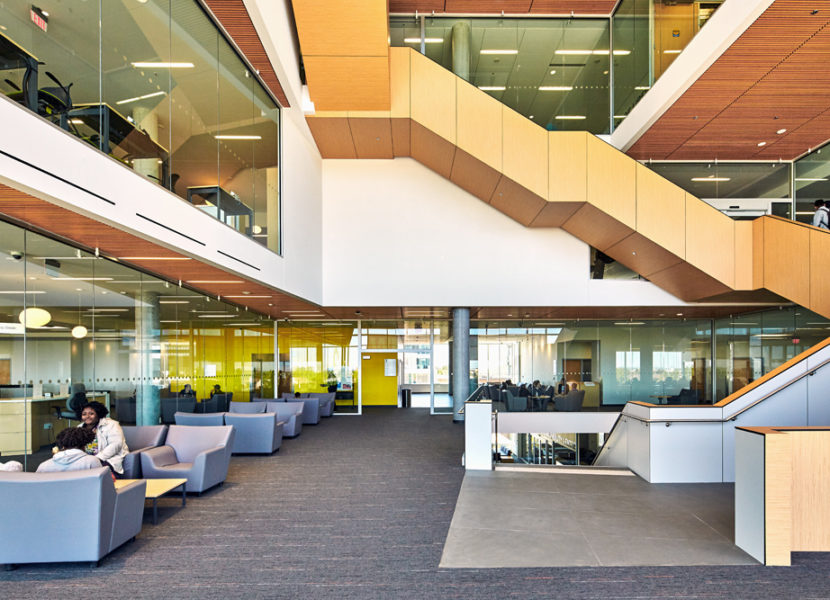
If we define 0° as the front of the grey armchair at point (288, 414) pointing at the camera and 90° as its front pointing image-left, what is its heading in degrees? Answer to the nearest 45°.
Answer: approximately 45°

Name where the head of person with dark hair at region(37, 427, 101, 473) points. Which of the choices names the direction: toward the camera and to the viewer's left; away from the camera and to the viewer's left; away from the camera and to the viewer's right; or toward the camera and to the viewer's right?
away from the camera and to the viewer's right

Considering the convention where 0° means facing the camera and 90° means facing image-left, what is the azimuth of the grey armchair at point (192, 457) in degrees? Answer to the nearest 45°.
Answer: approximately 45°

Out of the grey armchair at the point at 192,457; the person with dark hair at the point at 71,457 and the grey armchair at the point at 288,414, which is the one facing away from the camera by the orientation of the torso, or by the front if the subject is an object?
the person with dark hair

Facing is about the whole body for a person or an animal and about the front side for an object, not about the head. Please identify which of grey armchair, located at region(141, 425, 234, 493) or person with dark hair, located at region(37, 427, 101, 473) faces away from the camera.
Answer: the person with dark hair

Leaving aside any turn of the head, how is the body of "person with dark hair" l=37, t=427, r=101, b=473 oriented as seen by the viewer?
away from the camera
